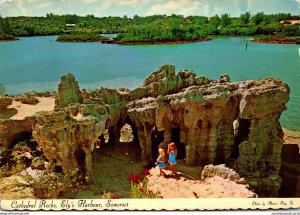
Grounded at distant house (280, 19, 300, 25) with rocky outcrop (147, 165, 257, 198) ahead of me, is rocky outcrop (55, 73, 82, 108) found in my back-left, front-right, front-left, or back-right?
front-right

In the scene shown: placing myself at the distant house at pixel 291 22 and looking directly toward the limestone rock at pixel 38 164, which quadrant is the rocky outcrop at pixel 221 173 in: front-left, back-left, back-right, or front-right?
front-left
